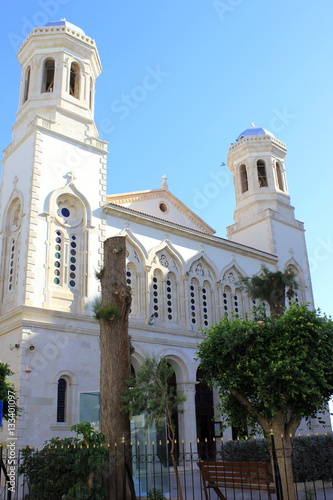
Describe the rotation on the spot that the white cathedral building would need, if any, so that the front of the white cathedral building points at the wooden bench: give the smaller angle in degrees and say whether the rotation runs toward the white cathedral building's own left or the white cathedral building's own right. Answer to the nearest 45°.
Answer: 0° — it already faces it

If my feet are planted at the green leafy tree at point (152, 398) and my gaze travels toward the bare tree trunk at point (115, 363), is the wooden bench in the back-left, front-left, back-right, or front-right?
back-left

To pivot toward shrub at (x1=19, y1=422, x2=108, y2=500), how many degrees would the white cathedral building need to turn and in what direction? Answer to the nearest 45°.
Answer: approximately 45° to its right

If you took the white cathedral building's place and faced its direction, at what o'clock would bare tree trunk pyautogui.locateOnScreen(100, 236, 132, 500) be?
The bare tree trunk is roughly at 1 o'clock from the white cathedral building.

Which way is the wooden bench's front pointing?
toward the camera

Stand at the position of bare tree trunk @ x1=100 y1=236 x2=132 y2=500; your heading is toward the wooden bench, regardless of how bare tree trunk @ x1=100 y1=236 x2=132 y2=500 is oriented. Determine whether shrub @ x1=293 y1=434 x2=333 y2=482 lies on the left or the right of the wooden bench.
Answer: left

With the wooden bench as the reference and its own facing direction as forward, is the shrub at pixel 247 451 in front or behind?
behind

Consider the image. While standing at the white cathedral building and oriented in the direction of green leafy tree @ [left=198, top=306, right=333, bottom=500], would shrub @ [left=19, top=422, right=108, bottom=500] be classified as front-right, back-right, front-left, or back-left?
front-right
